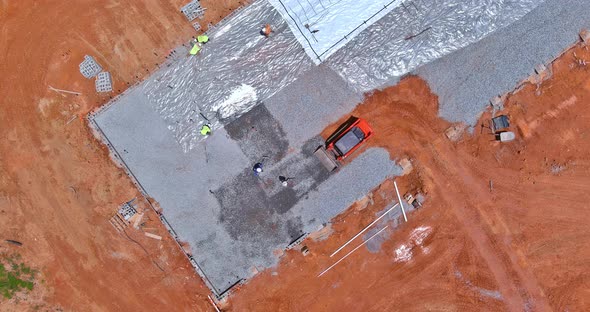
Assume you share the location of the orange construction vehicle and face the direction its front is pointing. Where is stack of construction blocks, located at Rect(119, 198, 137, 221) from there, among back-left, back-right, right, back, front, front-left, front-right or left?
front-right

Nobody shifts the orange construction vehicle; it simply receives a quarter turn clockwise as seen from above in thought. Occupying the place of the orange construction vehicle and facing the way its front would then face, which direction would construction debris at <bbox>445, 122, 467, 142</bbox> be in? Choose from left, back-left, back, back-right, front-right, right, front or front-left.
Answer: back-right

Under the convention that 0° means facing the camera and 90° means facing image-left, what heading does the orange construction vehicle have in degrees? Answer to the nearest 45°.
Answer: approximately 45°
